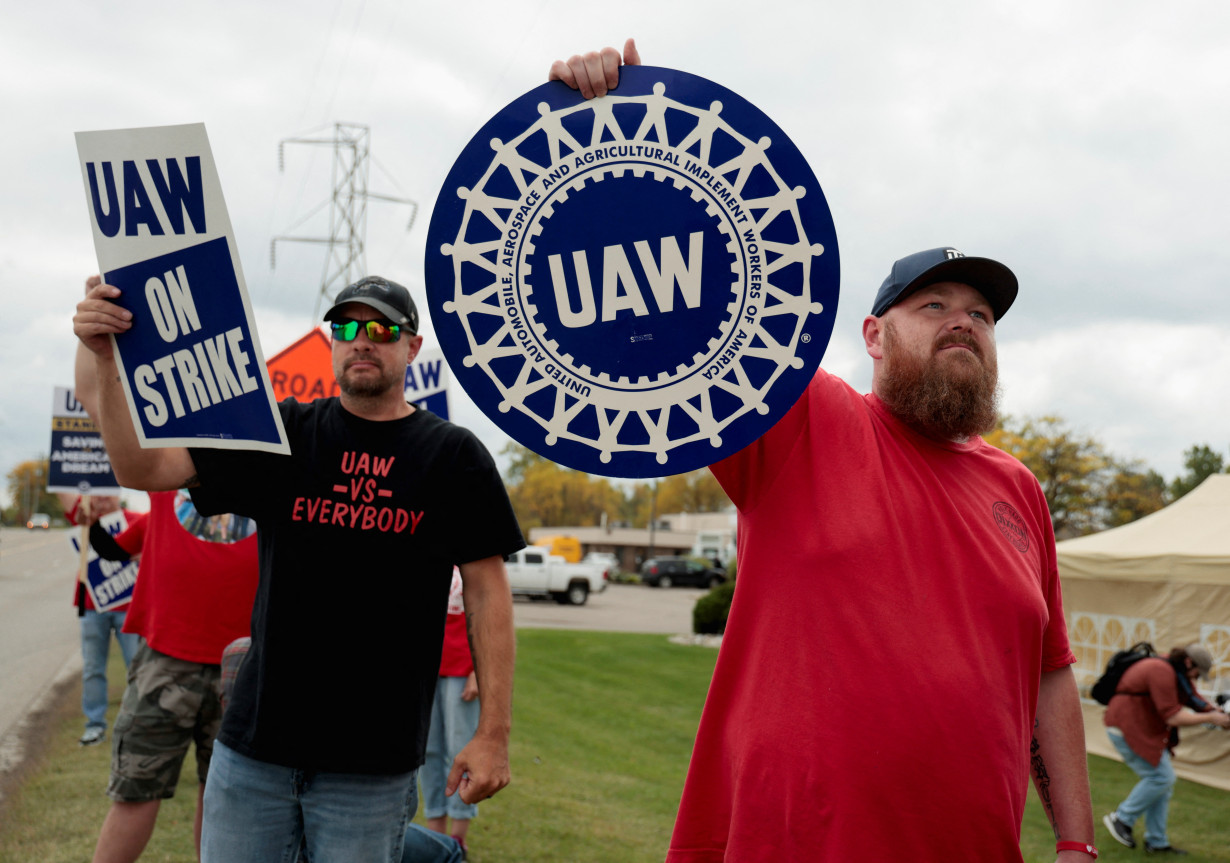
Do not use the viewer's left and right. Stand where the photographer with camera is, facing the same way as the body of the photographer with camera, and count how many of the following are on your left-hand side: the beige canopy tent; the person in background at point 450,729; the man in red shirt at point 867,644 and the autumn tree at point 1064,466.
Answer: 2

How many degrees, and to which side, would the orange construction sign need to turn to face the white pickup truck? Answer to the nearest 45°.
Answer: approximately 180°

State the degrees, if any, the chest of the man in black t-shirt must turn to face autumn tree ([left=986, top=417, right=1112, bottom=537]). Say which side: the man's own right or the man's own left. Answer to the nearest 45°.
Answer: approximately 135° to the man's own left

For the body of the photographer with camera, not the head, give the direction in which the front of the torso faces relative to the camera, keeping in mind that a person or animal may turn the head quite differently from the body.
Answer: to the viewer's right

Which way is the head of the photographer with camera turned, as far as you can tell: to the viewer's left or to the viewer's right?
to the viewer's right

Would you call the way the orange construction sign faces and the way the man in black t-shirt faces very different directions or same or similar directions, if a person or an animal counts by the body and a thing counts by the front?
same or similar directions

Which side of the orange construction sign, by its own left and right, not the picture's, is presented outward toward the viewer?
front

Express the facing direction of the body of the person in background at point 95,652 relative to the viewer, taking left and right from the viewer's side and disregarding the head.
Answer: facing the viewer and to the left of the viewer

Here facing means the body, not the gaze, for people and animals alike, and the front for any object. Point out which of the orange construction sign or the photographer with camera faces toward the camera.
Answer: the orange construction sign

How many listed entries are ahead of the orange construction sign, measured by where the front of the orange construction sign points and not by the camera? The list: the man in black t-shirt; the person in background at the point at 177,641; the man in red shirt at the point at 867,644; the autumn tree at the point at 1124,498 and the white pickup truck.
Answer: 3

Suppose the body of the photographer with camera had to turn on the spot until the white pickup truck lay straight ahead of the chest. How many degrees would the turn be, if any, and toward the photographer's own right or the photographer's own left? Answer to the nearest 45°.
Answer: approximately 135° to the photographer's own left
